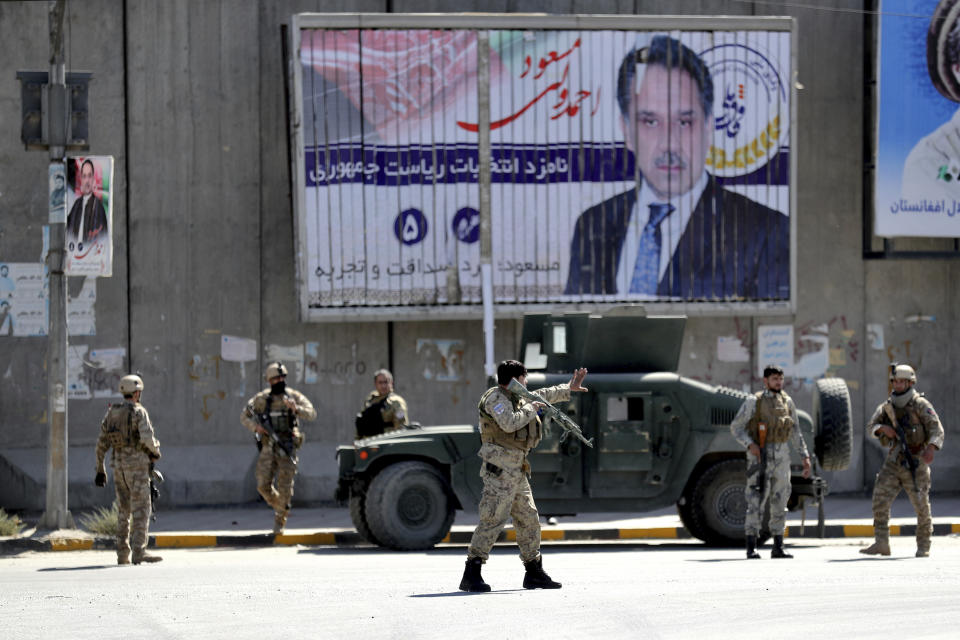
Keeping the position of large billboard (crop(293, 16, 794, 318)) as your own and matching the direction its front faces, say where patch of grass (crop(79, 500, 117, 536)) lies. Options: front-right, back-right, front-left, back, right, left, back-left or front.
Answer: front-right

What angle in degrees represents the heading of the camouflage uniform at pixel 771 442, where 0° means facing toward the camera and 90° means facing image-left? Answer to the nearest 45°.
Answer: approximately 0°

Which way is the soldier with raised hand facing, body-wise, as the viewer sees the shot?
to the viewer's right

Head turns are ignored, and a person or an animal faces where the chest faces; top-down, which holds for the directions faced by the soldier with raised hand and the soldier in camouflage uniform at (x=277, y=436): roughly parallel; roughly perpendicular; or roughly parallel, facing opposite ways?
roughly perpendicular

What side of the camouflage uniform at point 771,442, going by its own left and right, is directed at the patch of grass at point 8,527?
right

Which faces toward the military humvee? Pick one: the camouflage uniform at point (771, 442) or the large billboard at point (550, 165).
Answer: the large billboard

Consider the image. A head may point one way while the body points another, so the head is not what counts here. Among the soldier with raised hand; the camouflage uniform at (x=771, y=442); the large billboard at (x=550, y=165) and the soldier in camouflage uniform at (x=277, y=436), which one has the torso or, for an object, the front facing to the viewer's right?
the soldier with raised hand

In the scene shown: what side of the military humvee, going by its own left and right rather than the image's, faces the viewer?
left

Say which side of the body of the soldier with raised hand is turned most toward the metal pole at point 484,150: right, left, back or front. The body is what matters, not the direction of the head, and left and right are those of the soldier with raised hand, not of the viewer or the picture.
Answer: left

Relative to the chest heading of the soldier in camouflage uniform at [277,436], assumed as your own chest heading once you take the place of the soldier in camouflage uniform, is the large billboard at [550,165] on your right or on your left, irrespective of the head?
on your left

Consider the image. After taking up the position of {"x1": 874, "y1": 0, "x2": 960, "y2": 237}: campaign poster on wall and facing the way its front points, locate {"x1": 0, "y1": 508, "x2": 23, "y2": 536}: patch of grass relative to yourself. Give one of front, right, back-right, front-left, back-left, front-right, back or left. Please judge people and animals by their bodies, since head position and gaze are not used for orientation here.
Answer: front-right
